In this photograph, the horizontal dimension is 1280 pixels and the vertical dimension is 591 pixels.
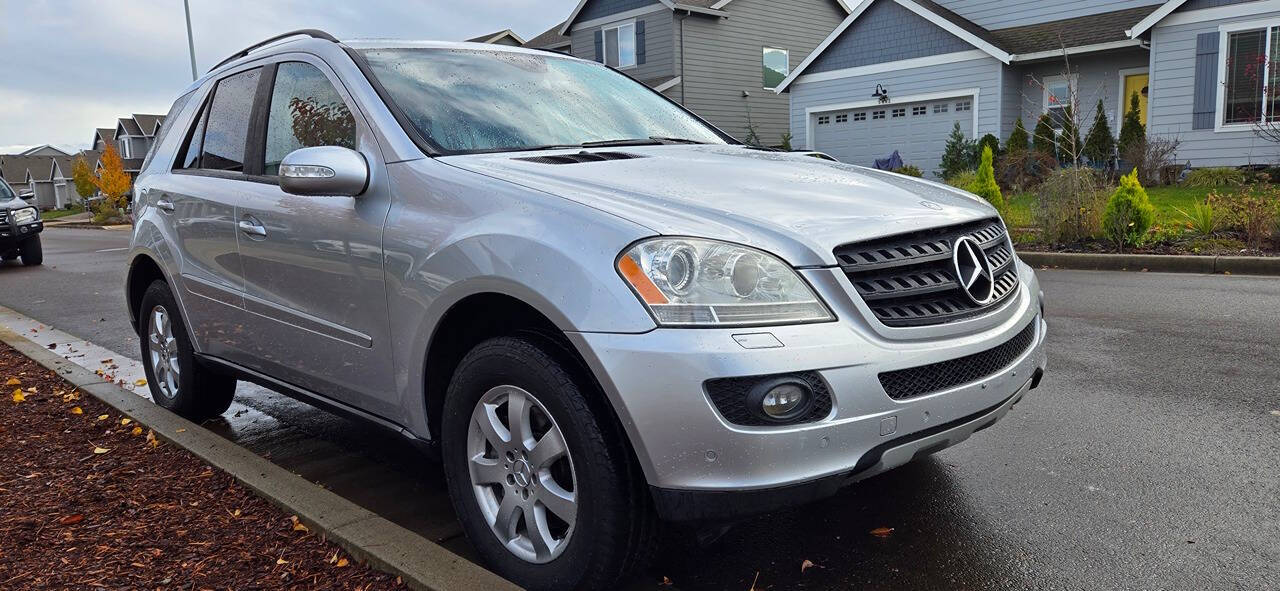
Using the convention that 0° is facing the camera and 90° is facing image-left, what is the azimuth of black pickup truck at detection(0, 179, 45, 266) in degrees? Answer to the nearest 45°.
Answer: approximately 315°

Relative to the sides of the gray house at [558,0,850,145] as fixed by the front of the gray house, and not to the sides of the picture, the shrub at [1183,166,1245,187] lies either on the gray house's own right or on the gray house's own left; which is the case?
on the gray house's own left

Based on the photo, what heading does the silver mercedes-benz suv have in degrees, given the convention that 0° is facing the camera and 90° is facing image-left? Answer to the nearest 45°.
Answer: approximately 315°

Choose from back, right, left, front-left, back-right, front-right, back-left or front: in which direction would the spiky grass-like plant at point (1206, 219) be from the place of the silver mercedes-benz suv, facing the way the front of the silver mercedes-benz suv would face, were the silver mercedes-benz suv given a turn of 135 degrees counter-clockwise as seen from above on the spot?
front-right

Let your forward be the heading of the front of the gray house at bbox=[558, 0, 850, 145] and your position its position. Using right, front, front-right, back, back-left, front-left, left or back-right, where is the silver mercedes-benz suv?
front-left

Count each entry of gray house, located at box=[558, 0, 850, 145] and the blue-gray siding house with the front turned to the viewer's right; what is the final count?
0

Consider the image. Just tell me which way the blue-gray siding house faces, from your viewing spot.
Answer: facing the viewer and to the left of the viewer

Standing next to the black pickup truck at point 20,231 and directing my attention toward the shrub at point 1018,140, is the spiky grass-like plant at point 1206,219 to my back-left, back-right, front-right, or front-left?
front-right

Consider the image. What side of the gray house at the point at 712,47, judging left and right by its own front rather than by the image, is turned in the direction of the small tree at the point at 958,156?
left

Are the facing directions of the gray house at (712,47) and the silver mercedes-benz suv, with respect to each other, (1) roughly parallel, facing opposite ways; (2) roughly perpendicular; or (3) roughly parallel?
roughly perpendicular

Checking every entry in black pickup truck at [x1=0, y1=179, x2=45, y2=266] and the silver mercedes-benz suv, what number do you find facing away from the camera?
0

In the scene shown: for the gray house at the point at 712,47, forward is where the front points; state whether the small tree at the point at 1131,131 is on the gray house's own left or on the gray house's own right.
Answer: on the gray house's own left

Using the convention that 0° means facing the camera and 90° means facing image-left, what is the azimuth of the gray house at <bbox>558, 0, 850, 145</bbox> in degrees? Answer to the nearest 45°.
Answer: approximately 45°

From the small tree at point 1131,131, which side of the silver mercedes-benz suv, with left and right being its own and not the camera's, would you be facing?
left
